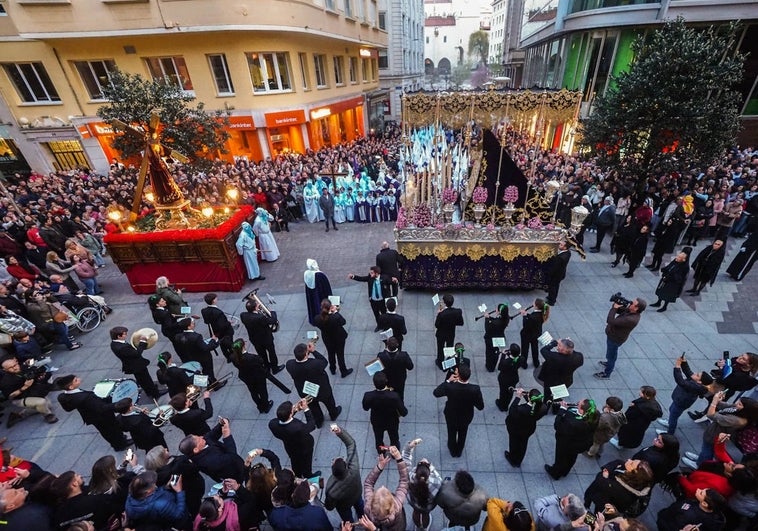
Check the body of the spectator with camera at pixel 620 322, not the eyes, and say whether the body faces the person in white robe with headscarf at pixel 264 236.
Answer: yes

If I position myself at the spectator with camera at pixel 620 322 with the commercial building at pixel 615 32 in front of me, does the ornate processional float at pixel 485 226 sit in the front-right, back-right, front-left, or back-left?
front-left

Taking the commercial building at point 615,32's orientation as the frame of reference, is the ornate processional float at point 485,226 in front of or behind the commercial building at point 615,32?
in front

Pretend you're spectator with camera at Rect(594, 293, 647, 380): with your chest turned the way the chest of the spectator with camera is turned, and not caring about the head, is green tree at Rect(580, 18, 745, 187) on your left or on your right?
on your right

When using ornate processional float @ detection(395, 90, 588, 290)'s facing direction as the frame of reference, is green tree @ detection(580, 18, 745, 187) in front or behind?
behind

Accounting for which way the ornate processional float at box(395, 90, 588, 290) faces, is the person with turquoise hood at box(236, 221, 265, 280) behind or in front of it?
in front

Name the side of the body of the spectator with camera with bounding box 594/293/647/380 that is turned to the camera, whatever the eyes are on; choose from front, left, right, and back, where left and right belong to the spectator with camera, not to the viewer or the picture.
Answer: left

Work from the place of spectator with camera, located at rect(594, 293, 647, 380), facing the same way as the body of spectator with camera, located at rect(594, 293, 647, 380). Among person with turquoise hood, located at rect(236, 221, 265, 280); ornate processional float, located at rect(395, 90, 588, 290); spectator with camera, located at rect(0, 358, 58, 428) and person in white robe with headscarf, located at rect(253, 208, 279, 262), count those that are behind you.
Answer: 0

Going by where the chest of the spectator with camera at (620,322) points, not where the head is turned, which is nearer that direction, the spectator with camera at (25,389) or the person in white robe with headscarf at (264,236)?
the person in white robe with headscarf

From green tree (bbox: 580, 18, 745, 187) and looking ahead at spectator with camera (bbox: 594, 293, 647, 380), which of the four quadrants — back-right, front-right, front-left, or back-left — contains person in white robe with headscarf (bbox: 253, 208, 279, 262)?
front-right

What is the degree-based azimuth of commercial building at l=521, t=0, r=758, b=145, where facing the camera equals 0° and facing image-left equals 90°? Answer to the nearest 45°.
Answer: approximately 45°

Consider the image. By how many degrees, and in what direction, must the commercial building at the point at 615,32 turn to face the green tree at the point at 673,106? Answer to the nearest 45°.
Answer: approximately 45° to its left

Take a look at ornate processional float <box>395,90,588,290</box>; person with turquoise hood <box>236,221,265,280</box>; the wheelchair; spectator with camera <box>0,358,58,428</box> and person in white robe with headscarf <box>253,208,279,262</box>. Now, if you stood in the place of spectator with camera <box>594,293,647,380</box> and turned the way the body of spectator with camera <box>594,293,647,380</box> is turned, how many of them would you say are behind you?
0

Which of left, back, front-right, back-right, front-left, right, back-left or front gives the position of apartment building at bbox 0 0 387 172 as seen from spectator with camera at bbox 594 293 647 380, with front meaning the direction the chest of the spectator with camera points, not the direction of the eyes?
front
